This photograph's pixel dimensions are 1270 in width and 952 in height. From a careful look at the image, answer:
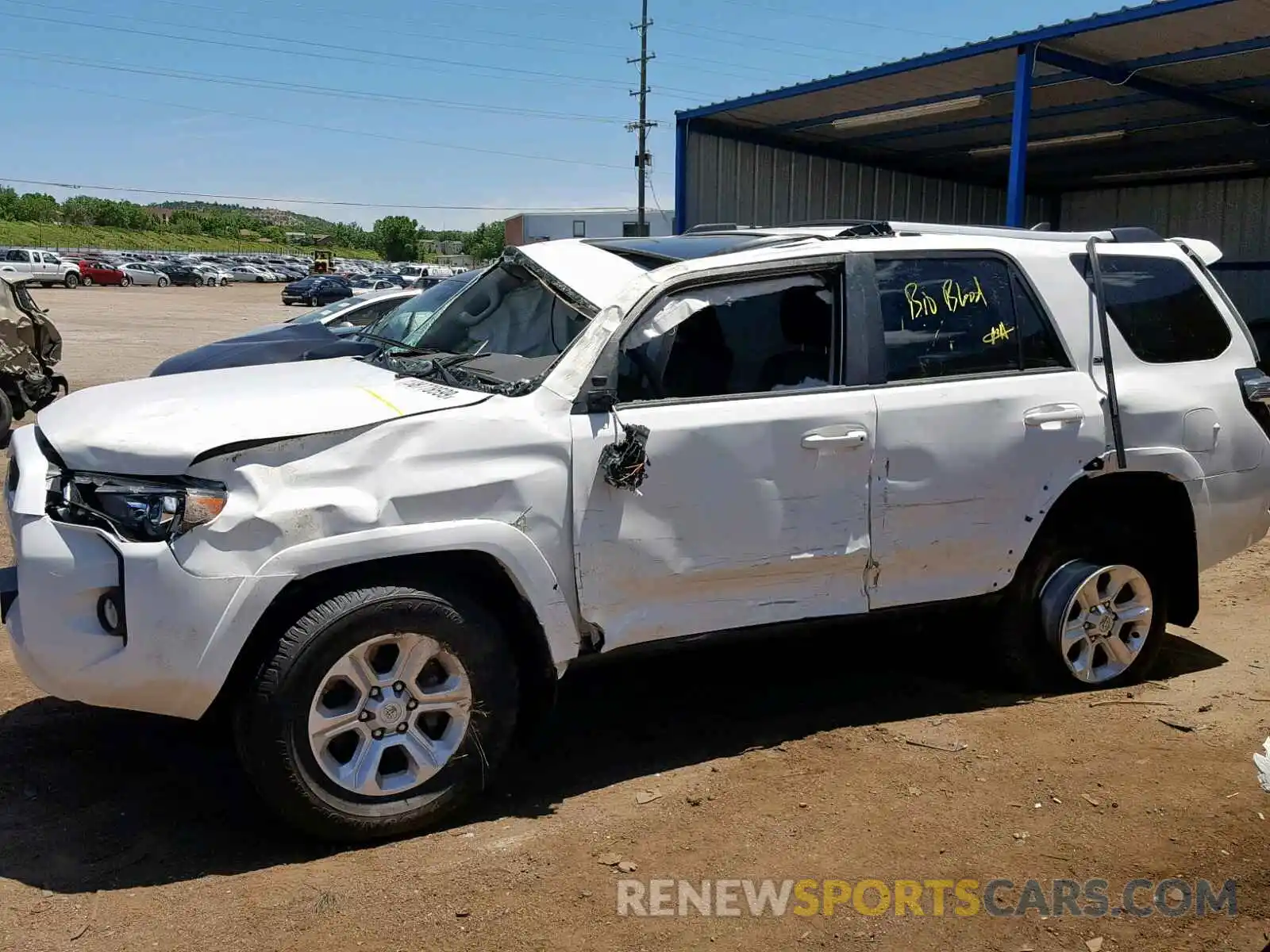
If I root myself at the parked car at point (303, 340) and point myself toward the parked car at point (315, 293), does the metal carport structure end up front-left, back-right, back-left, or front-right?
front-right

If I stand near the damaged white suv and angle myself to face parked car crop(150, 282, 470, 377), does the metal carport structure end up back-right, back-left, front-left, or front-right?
front-right

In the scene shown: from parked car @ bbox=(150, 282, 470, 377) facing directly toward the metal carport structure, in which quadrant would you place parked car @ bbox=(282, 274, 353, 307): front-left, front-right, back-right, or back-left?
front-left

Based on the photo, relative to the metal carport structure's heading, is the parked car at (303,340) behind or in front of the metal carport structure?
in front

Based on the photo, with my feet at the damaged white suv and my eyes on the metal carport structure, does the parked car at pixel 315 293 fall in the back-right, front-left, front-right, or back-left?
front-left

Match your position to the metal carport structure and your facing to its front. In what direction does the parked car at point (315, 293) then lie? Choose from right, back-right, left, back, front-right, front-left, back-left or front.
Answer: right

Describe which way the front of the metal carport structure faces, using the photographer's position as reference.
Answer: facing the viewer and to the left of the viewer

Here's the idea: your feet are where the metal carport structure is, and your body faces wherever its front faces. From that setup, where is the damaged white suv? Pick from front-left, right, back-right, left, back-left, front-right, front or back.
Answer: front-left
